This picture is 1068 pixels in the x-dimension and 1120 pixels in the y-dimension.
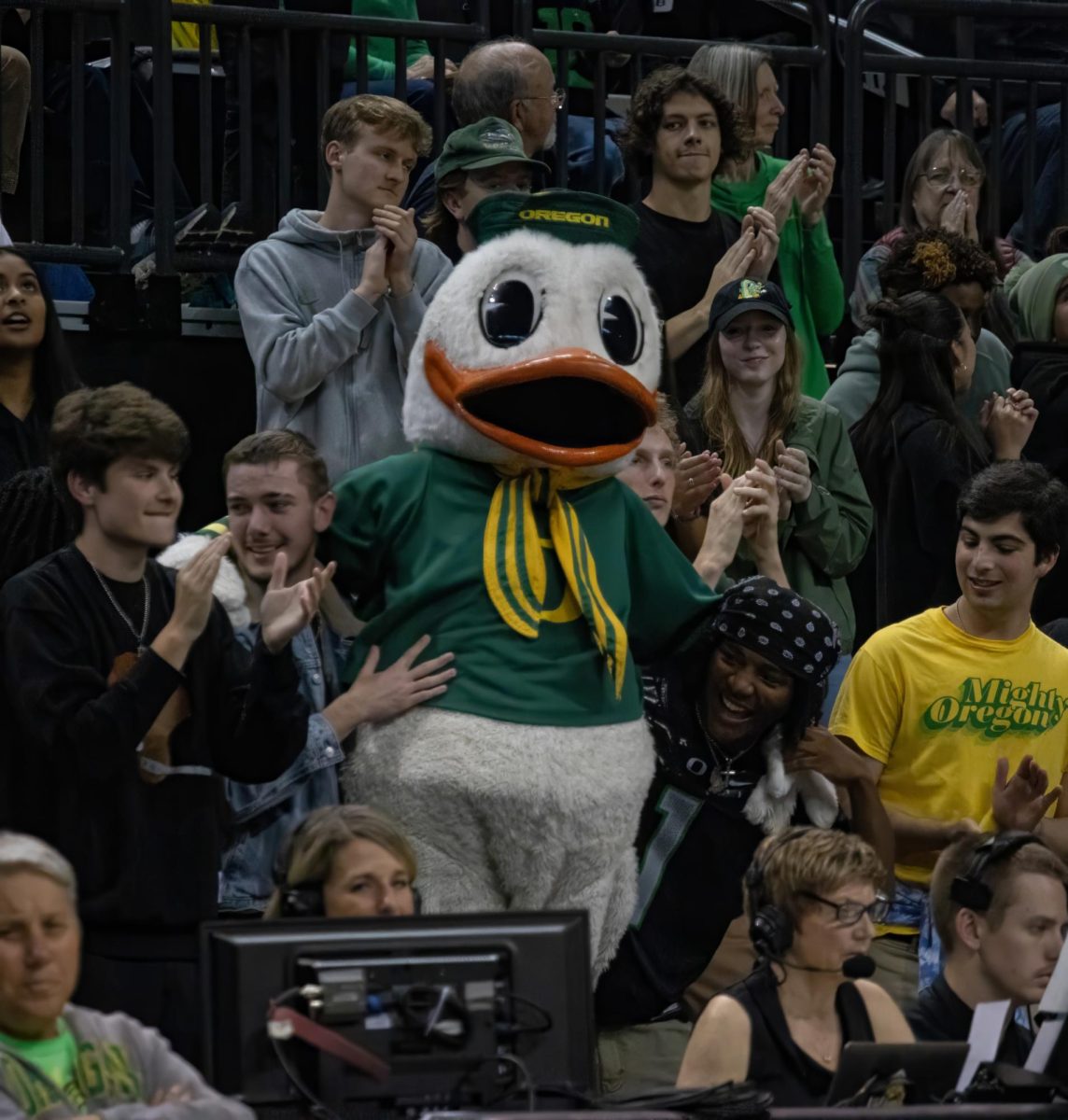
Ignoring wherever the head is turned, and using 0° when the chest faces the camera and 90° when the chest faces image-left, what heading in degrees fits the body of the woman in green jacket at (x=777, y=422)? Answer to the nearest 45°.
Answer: approximately 0°

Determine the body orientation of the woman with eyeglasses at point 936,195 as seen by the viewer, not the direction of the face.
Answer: toward the camera

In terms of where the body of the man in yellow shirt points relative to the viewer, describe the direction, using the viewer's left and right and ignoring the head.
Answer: facing the viewer

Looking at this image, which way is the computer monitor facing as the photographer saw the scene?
facing away from the viewer

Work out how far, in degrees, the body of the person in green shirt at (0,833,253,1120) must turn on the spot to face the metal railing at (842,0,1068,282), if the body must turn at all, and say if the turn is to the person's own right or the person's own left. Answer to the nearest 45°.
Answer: approximately 135° to the person's own left

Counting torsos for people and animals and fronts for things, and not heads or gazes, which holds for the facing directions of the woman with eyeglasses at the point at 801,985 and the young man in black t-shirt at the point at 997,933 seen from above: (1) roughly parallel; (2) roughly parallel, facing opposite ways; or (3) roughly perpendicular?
roughly parallel

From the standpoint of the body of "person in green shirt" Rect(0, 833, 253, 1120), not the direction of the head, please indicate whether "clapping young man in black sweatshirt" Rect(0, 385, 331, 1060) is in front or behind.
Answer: behind

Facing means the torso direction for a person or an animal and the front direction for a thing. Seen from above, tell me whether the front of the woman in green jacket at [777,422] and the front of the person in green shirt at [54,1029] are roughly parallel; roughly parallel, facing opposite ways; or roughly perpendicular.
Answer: roughly parallel

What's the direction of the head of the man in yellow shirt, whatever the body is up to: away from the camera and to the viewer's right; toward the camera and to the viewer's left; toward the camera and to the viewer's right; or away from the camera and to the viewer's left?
toward the camera and to the viewer's left

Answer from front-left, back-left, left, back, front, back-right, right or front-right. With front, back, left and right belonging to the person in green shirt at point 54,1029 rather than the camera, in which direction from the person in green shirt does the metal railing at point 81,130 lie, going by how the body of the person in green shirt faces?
back

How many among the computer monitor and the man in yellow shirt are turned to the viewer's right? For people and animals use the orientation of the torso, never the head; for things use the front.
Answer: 0

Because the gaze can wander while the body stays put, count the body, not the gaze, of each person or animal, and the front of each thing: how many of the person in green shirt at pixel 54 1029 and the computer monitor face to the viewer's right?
0

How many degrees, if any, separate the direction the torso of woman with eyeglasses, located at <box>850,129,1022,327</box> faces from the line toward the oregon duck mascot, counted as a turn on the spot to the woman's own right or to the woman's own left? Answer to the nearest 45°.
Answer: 0° — they already face them

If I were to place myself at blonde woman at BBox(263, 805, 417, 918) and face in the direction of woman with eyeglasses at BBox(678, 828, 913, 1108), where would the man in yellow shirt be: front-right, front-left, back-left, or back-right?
front-left

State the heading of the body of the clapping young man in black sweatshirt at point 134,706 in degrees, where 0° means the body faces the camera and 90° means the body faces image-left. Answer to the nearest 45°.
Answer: approximately 315°

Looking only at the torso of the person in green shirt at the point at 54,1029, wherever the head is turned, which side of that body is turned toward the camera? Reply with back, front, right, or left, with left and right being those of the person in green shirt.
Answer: front

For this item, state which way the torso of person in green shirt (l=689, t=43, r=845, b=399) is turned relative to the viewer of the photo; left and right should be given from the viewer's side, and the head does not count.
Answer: facing to the right of the viewer

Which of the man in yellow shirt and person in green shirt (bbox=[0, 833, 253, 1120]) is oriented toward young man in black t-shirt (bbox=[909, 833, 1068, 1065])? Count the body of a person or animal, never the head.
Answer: the man in yellow shirt
